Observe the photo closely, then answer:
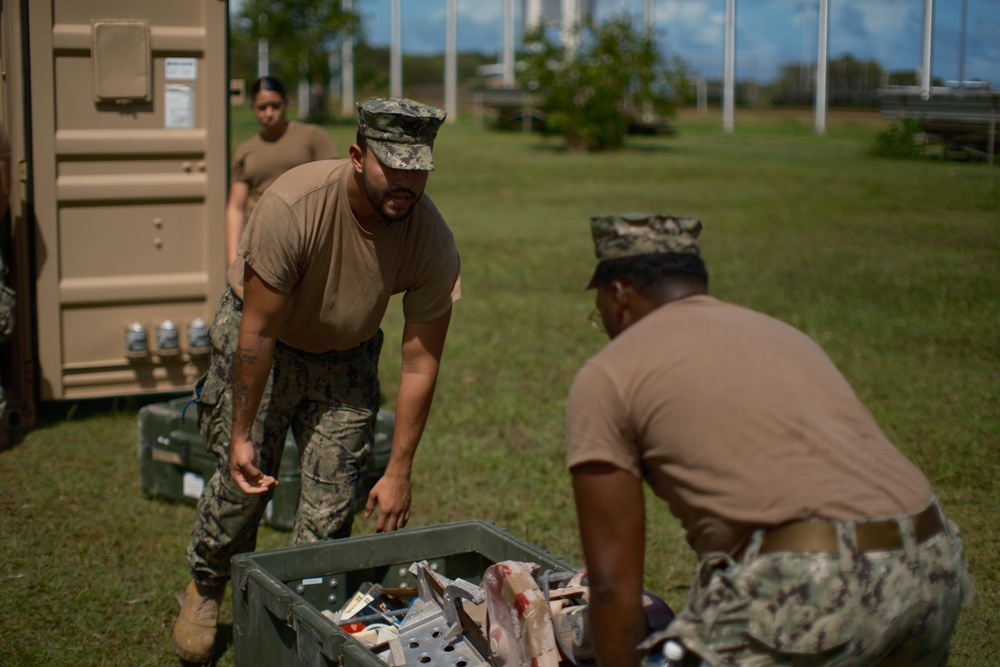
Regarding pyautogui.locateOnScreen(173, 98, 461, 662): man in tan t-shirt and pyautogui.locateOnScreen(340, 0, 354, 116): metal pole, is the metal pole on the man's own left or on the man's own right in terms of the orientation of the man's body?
on the man's own left

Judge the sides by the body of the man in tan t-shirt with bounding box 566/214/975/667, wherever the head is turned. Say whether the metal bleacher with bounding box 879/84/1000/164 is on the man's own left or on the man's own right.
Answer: on the man's own right

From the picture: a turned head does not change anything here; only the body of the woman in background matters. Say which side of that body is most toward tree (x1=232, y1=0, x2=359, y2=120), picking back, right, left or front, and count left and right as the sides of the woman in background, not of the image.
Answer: back

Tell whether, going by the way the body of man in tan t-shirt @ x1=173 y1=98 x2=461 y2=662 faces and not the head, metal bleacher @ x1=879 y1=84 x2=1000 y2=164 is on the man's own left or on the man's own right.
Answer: on the man's own left

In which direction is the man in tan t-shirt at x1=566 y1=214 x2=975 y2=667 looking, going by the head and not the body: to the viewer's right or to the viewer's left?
to the viewer's left

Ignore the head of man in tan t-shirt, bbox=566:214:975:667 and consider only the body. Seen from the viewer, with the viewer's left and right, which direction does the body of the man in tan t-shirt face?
facing away from the viewer and to the left of the viewer

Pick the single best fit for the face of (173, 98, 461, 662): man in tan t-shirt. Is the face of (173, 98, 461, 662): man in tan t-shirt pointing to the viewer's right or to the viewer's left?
to the viewer's right

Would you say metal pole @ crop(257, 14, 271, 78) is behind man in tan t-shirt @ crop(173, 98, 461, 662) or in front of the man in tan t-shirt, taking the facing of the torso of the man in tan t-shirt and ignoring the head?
behind

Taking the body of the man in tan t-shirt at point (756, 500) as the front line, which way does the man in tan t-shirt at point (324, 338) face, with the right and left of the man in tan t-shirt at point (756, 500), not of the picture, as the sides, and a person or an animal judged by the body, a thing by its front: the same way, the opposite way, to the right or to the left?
the opposite way

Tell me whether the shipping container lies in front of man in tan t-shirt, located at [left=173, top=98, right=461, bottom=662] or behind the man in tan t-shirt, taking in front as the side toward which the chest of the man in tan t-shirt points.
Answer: behind

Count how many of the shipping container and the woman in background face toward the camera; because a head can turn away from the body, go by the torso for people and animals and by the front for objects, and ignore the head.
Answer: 2

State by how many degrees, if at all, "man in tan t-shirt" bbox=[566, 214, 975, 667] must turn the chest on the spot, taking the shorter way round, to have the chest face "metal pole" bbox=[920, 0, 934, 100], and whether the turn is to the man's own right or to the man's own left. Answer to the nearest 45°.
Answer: approximately 45° to the man's own right

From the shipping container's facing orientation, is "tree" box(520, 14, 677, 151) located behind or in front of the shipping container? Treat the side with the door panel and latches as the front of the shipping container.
behind
